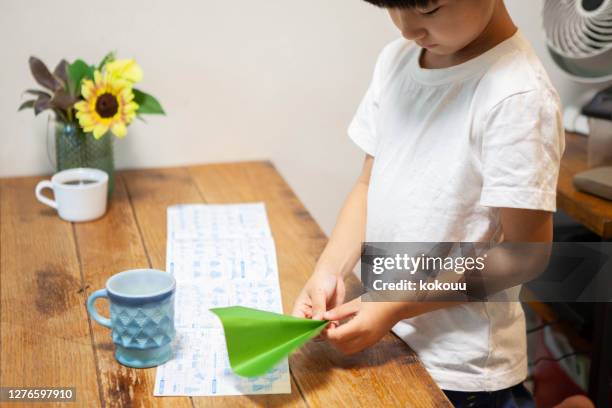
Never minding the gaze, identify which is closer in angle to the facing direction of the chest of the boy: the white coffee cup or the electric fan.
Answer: the white coffee cup

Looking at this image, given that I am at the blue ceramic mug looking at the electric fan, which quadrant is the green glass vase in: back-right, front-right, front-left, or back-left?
front-left

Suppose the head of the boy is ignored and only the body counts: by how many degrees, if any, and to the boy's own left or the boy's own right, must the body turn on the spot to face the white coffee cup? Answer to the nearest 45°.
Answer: approximately 45° to the boy's own right

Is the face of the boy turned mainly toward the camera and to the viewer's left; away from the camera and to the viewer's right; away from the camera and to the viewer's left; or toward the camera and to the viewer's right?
toward the camera and to the viewer's left

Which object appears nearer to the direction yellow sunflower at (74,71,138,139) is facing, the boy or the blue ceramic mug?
the blue ceramic mug

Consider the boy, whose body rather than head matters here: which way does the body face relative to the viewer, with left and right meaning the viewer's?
facing the viewer and to the left of the viewer

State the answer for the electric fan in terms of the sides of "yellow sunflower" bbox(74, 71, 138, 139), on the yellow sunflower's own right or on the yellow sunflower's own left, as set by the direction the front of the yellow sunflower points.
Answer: on the yellow sunflower's own left

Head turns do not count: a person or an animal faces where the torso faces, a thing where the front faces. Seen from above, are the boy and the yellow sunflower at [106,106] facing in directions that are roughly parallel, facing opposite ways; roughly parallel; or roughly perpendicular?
roughly perpendicular

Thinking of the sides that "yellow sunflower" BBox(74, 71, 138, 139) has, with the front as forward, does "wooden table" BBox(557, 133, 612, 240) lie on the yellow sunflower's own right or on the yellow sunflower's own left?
on the yellow sunflower's own left

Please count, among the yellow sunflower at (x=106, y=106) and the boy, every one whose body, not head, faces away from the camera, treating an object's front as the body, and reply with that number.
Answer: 0
